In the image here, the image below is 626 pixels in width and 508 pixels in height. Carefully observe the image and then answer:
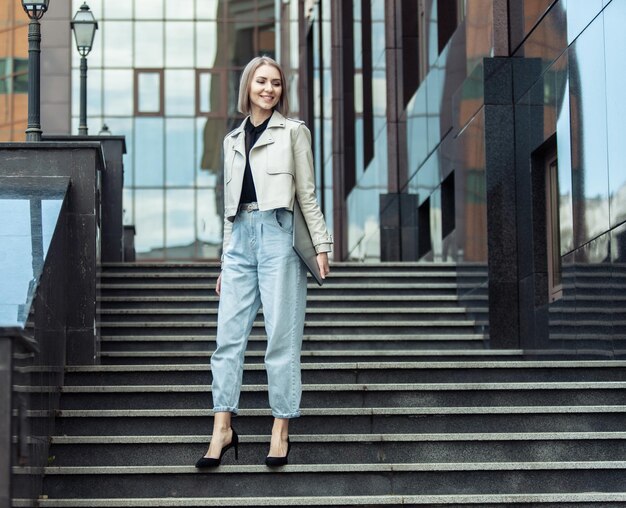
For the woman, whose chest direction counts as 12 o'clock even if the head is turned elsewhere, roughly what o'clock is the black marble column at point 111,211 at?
The black marble column is roughly at 4 o'clock from the woman.

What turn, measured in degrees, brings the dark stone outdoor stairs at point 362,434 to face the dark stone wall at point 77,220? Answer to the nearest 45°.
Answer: approximately 135° to its right

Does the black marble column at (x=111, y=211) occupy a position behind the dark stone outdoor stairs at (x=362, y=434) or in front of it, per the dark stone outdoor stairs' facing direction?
behind

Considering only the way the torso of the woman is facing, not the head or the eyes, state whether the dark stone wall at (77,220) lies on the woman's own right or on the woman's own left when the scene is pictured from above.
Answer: on the woman's own right

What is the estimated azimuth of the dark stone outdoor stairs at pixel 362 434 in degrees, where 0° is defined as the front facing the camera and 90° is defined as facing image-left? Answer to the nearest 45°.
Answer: approximately 0°

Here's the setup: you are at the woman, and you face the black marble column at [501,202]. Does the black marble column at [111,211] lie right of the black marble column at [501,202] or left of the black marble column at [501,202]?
left

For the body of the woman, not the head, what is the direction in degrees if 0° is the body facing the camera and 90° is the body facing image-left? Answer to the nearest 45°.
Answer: approximately 45°
